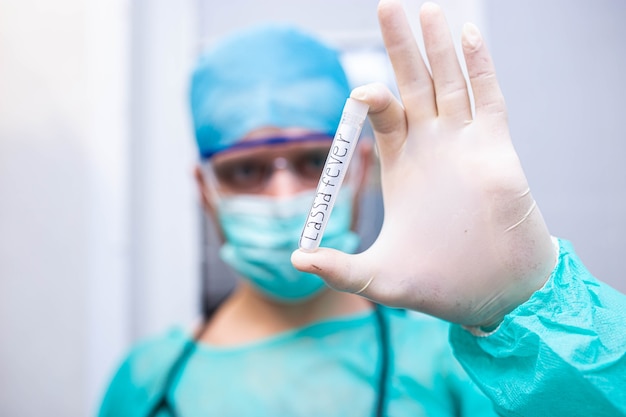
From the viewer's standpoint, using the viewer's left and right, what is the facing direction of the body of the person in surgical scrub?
facing the viewer
